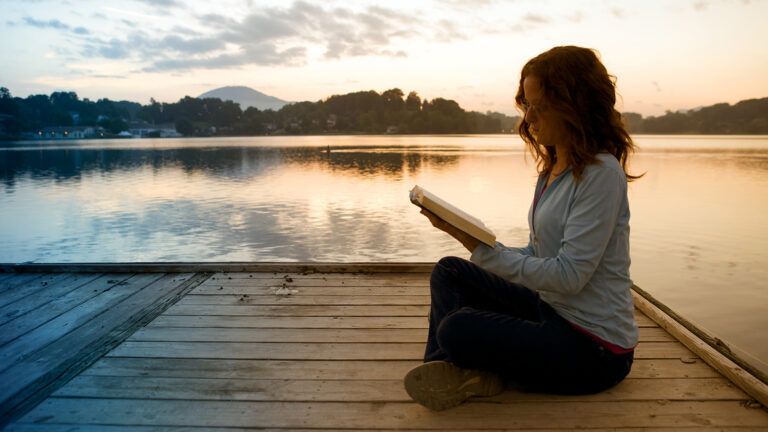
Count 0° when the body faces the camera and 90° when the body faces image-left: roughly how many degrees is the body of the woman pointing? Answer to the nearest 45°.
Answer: approximately 90°

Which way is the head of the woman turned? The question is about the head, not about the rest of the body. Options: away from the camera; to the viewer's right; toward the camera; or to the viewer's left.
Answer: to the viewer's left
